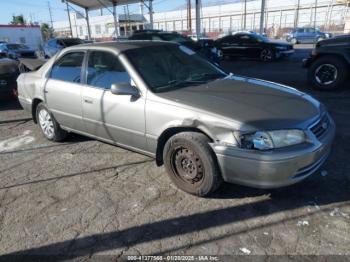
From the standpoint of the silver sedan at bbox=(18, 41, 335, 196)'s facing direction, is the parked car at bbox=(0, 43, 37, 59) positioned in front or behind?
behind

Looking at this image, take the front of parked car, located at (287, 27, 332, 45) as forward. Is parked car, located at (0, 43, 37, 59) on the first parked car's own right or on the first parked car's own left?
on the first parked car's own right

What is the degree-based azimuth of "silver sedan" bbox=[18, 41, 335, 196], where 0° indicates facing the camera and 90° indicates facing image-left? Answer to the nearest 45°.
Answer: approximately 315°

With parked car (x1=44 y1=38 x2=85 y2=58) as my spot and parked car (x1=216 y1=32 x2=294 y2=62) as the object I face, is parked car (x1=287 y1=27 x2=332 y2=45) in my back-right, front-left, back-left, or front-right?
front-left

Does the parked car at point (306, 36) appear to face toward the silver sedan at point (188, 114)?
no

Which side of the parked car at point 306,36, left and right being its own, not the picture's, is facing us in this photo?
right

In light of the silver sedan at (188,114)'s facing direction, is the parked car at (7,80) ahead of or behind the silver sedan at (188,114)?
behind

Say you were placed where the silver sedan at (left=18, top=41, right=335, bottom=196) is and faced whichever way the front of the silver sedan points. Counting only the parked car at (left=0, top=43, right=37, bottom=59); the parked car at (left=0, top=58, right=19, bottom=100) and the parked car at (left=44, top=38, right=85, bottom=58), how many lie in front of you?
0

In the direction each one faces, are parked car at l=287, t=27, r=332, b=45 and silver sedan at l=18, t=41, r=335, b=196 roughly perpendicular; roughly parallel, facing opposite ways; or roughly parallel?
roughly parallel

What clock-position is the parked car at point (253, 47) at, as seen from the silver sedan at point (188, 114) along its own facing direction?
The parked car is roughly at 8 o'clock from the silver sedan.

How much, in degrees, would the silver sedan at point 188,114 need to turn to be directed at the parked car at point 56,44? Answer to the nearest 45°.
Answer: approximately 180°
